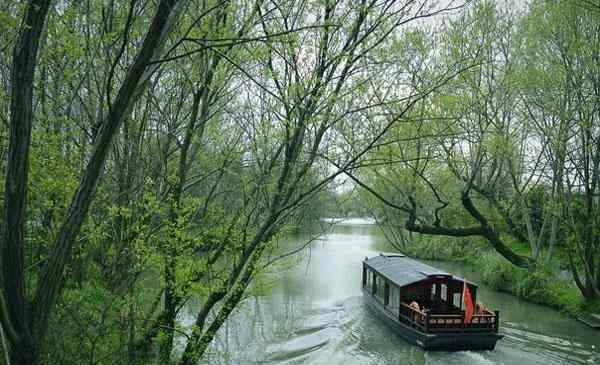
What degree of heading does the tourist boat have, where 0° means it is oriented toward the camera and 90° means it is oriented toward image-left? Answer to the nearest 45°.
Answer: approximately 135°
